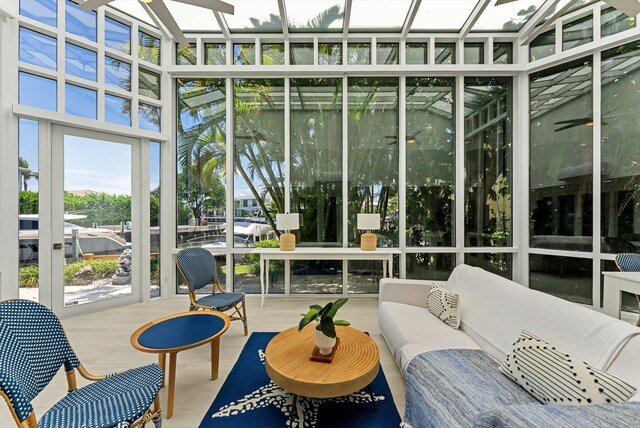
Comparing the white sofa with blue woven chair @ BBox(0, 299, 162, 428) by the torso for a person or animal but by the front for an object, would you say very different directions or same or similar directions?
very different directions

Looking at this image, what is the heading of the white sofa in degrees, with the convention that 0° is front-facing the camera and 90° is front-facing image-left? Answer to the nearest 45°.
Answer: approximately 45°

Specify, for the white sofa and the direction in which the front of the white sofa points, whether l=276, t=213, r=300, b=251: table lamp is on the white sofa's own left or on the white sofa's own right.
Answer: on the white sofa's own right

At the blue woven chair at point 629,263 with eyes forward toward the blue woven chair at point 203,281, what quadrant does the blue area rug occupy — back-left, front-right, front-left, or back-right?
front-left

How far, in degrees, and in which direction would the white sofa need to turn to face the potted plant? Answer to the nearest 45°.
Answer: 0° — it already faces it

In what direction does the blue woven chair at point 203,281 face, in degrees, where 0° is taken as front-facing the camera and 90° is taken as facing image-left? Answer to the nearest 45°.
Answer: approximately 315°

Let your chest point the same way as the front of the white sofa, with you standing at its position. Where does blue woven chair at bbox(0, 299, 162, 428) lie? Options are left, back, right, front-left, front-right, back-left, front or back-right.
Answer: front

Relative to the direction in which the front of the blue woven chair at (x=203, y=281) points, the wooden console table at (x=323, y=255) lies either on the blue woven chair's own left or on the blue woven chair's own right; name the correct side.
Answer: on the blue woven chair's own left

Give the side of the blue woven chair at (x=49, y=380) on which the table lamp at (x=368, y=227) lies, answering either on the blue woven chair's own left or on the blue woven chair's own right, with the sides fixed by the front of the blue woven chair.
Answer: on the blue woven chair's own left

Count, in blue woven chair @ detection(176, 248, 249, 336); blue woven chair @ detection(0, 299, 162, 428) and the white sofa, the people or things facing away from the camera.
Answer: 0

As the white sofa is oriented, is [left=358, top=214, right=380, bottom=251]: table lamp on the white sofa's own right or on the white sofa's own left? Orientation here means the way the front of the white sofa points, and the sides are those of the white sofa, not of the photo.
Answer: on the white sofa's own right

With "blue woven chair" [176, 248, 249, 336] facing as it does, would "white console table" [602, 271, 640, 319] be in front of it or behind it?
in front

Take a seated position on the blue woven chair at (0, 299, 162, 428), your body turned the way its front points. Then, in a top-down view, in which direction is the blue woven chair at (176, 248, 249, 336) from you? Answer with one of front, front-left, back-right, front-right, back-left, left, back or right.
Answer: left
